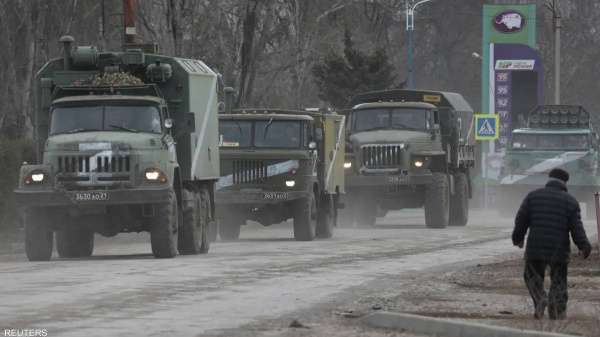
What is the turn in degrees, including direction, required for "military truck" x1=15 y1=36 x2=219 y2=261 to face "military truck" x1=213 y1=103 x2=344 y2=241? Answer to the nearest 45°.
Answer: approximately 135° to its left

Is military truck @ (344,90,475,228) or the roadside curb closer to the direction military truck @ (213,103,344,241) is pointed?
the roadside curb

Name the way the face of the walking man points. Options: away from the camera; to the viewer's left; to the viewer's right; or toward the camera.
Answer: away from the camera

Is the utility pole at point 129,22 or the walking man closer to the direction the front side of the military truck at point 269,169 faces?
the walking man

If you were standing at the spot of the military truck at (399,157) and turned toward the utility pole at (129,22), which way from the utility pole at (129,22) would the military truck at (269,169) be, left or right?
left

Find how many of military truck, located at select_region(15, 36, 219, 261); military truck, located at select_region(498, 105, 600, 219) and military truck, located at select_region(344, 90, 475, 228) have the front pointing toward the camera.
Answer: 3

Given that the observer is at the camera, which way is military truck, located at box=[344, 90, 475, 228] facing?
facing the viewer

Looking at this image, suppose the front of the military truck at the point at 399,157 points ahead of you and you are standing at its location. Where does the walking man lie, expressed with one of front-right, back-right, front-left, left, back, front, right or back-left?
front

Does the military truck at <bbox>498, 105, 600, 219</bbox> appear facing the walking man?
yes

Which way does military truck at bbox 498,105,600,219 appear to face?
toward the camera

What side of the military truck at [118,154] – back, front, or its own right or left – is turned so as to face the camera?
front

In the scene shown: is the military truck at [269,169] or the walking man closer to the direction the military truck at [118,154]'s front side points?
the walking man

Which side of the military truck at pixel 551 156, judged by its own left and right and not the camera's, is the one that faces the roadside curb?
front
